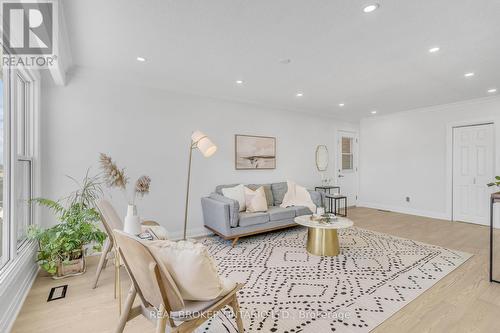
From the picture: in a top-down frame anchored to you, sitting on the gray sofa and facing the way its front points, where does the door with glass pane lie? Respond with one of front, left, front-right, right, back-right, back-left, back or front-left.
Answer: left

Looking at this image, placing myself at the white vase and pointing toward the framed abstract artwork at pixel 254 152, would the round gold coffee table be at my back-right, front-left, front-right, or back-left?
front-right

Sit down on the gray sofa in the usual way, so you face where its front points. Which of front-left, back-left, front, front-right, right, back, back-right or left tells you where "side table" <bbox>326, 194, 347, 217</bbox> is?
left

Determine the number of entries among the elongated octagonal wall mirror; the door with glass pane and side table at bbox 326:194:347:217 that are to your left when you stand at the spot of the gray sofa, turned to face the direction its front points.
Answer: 3

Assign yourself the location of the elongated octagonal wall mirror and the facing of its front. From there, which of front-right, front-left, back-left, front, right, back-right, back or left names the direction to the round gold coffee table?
front-right

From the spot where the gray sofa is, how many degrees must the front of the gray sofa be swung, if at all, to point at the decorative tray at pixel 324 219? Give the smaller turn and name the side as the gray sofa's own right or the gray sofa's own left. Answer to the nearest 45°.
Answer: approximately 45° to the gray sofa's own left

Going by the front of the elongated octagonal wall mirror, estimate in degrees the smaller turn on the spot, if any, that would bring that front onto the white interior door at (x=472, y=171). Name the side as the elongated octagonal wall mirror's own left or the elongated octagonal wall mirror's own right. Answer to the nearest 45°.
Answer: approximately 45° to the elongated octagonal wall mirror's own left

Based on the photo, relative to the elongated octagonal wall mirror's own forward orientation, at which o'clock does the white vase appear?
The white vase is roughly at 2 o'clock from the elongated octagonal wall mirror.

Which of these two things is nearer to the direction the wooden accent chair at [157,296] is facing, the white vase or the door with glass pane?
the door with glass pane

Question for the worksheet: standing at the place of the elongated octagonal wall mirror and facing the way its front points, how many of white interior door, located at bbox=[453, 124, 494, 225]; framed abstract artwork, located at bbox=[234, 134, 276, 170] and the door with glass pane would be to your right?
1

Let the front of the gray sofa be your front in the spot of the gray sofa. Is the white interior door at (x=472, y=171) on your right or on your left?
on your left

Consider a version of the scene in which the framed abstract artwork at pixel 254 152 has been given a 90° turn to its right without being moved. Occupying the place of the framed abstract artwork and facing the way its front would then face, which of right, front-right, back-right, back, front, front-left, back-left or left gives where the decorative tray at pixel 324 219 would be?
left

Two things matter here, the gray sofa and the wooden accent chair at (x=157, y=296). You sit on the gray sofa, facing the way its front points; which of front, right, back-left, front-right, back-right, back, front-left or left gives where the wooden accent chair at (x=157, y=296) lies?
front-right

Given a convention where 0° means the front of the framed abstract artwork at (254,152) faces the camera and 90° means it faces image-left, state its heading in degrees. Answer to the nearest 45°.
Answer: approximately 315°

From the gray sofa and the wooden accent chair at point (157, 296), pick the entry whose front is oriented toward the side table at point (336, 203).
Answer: the wooden accent chair

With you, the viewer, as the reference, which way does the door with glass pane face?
facing the viewer and to the right of the viewer

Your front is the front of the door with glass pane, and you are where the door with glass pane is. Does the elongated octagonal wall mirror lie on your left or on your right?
on your right

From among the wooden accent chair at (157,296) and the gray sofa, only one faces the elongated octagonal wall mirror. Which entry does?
the wooden accent chair

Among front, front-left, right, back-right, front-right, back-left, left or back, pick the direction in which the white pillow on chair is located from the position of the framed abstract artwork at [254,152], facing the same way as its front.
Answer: front-right
